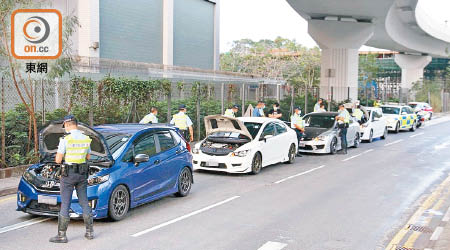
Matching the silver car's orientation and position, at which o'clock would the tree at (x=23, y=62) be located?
The tree is roughly at 12 o'clock from the silver car.

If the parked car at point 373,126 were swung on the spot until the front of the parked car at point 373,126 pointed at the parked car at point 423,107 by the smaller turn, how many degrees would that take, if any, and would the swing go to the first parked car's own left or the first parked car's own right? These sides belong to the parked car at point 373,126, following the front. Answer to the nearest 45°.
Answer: approximately 135° to the first parked car's own right

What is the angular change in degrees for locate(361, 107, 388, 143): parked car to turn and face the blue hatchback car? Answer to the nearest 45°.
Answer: approximately 45° to its left

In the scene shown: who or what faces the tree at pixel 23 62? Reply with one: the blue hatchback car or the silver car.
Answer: the silver car

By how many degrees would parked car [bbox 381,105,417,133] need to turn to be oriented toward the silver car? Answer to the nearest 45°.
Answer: approximately 45° to its left

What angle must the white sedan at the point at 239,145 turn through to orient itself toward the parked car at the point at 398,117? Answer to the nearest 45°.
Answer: approximately 180°

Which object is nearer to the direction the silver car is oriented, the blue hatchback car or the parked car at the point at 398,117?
the blue hatchback car

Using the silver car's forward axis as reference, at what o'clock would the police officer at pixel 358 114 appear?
The police officer is roughly at 5 o'clock from the silver car.
